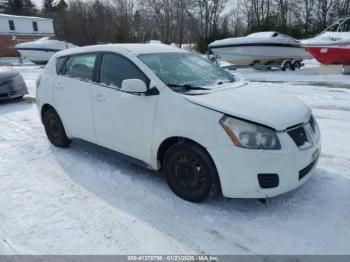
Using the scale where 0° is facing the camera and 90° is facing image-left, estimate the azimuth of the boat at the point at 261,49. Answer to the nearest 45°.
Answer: approximately 90°

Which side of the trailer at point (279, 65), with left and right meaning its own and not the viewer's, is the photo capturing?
left

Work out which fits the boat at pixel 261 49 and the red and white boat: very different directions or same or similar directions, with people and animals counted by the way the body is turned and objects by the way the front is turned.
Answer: same or similar directions

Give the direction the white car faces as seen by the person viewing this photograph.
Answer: facing the viewer and to the right of the viewer

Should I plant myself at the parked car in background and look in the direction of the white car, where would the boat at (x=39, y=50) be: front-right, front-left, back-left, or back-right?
back-left

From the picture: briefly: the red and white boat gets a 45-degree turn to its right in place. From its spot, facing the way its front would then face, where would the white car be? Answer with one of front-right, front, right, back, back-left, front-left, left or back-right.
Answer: back-left

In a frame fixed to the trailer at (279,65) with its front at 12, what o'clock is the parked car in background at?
The parked car in background is roughly at 10 o'clock from the trailer.

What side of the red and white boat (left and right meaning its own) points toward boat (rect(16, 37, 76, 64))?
front

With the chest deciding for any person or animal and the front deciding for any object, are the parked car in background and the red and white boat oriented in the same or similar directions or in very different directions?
very different directions

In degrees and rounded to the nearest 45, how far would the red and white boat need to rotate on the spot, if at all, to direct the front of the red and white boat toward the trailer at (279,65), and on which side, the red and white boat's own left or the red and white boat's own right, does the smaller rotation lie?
approximately 45° to the red and white boat's own right

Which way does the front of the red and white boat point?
to the viewer's left

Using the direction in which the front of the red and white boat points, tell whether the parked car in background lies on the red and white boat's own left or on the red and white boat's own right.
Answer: on the red and white boat's own left

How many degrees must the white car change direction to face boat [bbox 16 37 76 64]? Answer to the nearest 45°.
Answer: approximately 180°

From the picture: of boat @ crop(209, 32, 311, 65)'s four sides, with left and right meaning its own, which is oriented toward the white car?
left
